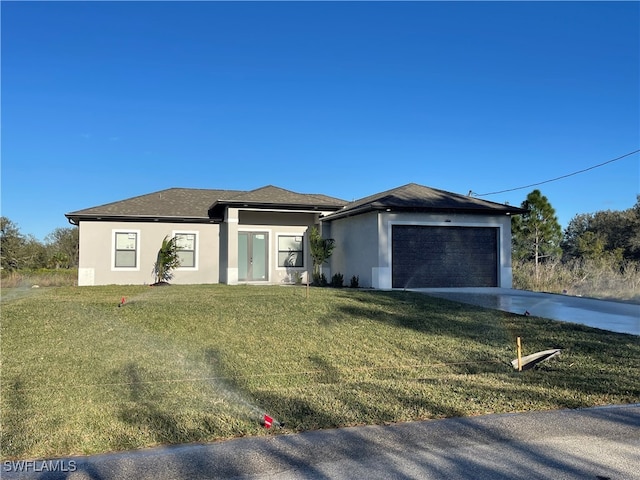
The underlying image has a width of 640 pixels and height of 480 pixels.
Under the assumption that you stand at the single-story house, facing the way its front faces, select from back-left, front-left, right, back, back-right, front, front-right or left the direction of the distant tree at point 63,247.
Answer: back-right

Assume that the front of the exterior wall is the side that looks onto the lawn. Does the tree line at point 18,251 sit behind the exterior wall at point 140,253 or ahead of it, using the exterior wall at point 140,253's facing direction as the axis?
behind

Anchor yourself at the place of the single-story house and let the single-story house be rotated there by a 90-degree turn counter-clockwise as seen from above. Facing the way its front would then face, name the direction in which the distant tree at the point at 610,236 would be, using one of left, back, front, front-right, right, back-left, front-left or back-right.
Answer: front-left

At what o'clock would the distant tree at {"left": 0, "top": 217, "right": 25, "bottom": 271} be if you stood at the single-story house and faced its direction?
The distant tree is roughly at 4 o'clock from the single-story house.

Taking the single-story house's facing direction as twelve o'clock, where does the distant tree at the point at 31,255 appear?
The distant tree is roughly at 4 o'clock from the single-story house.

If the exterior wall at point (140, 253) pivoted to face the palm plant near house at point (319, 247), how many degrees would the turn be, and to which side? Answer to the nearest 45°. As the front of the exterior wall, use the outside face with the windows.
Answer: approximately 90° to its left

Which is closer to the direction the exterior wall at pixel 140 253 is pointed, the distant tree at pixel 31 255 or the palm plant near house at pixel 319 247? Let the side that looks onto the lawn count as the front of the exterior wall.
the palm plant near house

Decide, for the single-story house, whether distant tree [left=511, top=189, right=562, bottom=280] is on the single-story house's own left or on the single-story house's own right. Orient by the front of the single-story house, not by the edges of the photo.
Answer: on the single-story house's own left

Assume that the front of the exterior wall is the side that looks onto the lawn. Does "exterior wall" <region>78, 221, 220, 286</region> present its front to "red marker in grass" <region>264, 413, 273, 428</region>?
yes

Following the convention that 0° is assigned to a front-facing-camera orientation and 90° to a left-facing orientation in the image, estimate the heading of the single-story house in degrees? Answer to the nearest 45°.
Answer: approximately 0°

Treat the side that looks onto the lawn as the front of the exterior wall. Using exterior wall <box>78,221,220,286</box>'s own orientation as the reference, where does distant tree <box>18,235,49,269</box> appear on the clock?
The distant tree is roughly at 5 o'clock from the exterior wall.

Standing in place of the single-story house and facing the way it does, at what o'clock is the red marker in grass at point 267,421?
The red marker in grass is roughly at 12 o'clock from the single-story house.
